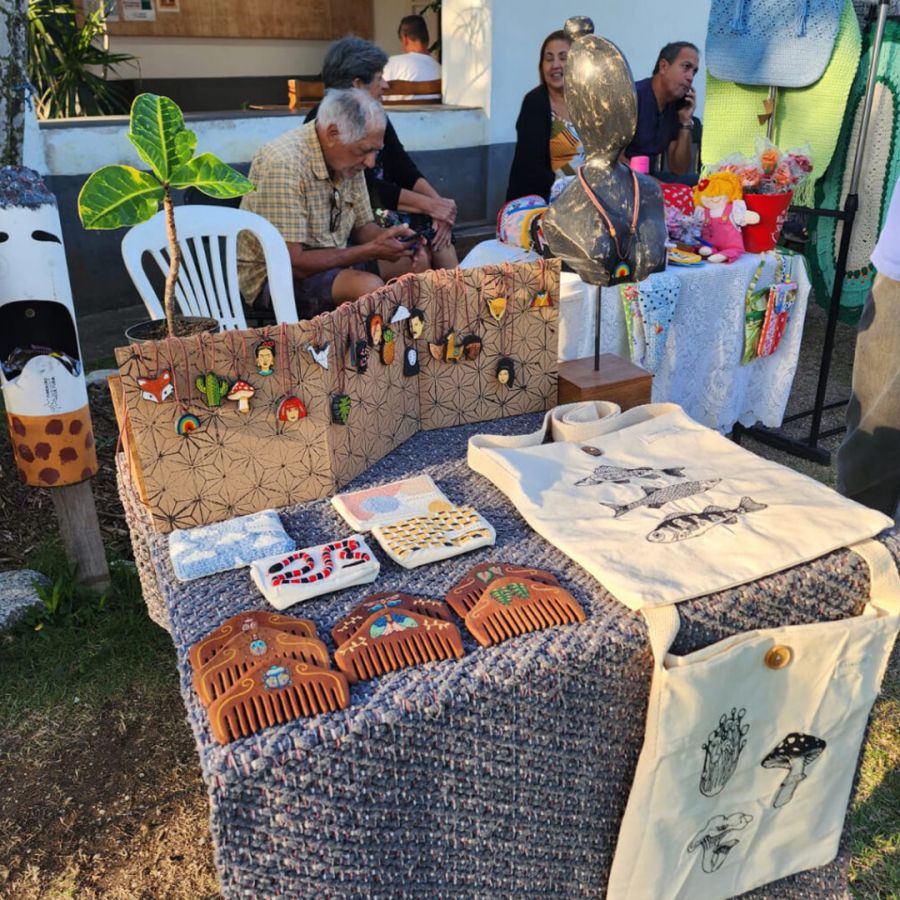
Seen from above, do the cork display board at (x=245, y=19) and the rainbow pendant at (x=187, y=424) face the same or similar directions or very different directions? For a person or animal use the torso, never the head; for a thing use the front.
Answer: same or similar directions

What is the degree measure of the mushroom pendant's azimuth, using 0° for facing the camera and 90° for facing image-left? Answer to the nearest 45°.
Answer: approximately 0°

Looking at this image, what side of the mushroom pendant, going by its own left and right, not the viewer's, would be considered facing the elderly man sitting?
back

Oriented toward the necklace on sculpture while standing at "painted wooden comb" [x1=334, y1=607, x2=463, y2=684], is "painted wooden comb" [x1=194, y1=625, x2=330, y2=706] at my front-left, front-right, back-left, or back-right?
back-left

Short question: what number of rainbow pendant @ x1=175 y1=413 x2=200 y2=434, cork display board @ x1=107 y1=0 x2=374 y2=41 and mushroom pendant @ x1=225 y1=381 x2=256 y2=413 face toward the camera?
3

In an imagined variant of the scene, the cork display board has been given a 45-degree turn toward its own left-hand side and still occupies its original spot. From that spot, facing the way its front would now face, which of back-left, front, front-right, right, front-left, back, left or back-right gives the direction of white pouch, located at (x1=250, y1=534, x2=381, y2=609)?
front-right

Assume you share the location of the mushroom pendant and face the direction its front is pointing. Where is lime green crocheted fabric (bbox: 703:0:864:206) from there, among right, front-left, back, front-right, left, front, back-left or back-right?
back-left

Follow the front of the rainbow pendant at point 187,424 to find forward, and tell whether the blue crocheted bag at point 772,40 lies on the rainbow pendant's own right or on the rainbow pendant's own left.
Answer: on the rainbow pendant's own left

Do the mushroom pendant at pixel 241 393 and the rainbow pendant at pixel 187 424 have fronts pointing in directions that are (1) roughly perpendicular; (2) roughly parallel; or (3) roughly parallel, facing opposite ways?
roughly parallel

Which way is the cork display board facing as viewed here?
toward the camera

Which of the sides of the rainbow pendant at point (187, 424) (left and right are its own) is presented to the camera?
front

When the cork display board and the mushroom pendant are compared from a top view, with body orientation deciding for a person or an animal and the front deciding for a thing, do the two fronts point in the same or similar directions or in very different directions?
same or similar directions
